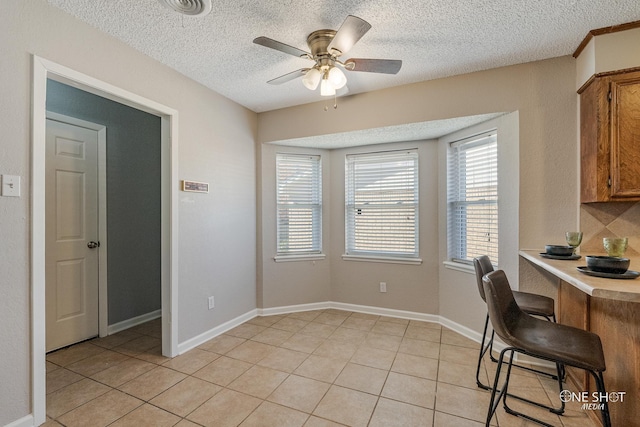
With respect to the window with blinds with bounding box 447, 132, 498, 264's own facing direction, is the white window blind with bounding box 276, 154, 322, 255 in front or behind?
in front

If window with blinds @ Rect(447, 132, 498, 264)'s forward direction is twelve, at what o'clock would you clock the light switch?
The light switch is roughly at 12 o'clock from the window with blinds.

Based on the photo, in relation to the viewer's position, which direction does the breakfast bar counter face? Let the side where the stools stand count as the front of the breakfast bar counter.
facing the viewer and to the left of the viewer

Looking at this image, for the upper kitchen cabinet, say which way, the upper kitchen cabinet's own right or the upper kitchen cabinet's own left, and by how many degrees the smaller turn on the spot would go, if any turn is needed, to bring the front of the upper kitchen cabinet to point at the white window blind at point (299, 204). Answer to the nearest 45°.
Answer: approximately 90° to the upper kitchen cabinet's own right

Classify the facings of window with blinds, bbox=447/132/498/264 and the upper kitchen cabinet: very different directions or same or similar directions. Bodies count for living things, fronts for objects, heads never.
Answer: same or similar directions

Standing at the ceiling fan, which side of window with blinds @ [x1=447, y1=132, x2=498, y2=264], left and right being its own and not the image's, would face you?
front

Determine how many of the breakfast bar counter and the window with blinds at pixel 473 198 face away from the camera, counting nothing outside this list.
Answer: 0

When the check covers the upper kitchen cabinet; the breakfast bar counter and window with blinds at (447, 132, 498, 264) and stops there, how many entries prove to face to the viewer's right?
0
